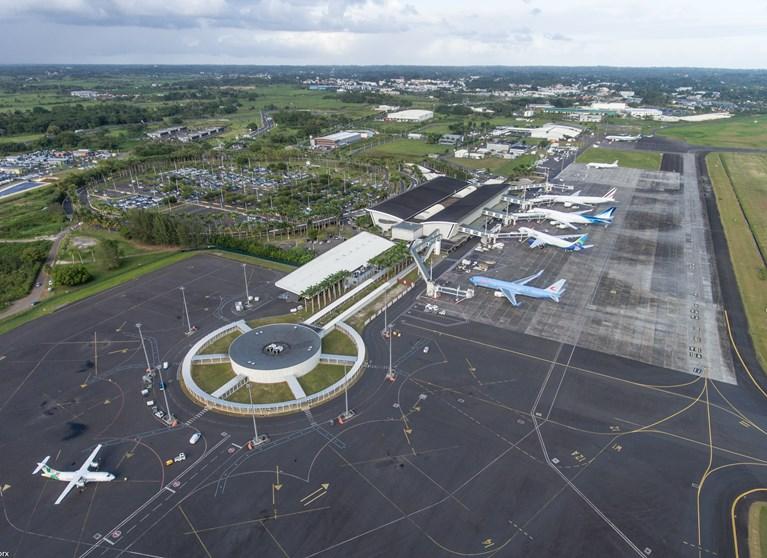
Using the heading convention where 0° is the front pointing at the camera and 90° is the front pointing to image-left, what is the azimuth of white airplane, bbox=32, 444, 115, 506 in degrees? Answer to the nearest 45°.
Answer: approximately 315°
